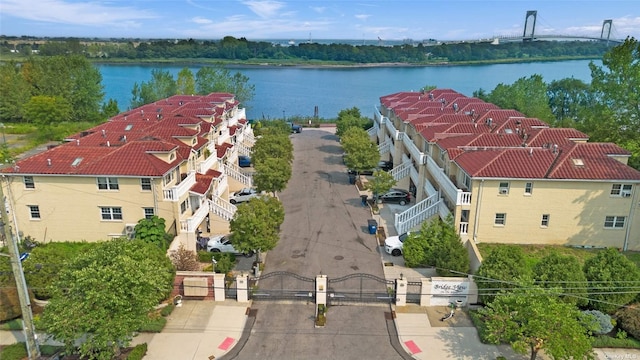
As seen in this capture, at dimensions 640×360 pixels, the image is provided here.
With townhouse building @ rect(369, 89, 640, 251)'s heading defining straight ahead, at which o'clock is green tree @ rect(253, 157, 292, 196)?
The green tree is roughly at 12 o'clock from the townhouse building.

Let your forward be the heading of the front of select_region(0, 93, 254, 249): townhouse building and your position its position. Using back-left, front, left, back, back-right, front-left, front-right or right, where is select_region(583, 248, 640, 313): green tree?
front-right

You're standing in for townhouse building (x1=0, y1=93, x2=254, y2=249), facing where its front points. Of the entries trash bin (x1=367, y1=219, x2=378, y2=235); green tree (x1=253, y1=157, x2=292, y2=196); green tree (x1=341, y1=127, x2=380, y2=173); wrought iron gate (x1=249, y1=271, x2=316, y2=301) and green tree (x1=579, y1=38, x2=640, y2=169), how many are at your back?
0

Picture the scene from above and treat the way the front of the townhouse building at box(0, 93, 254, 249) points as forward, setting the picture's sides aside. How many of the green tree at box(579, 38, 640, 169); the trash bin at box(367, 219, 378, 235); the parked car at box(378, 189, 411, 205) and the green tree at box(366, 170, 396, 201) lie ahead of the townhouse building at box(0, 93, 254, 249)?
4

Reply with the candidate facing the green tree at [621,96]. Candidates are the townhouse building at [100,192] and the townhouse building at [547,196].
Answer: the townhouse building at [100,192]

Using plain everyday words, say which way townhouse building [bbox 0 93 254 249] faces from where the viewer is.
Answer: facing to the right of the viewer

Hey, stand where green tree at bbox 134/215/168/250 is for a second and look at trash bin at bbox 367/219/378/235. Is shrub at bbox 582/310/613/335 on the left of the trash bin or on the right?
right

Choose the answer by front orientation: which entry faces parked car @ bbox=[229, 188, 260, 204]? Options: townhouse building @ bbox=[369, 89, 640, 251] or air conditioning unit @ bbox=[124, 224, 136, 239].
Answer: the townhouse building

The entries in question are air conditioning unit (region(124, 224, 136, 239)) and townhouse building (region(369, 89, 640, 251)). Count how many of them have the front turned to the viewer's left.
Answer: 1

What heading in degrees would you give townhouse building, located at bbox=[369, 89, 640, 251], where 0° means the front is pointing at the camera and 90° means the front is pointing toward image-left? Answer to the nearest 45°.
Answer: approximately 90°

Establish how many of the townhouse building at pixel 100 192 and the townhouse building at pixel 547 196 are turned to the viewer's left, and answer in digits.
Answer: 1

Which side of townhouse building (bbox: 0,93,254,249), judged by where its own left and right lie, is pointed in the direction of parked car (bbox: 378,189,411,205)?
front

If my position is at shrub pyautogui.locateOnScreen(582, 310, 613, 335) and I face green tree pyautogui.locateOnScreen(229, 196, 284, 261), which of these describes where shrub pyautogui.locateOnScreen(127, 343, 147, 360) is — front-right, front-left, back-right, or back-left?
front-left

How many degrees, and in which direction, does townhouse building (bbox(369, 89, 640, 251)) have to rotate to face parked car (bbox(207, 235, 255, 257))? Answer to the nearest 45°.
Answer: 0° — it already faces it

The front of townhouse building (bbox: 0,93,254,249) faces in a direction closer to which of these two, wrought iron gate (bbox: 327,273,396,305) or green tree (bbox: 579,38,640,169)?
the green tree

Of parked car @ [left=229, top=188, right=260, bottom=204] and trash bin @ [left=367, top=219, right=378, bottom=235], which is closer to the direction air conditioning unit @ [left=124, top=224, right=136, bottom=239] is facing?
the trash bin

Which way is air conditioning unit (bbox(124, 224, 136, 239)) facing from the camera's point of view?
toward the camera

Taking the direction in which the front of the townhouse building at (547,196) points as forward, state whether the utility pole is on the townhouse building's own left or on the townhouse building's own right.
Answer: on the townhouse building's own left

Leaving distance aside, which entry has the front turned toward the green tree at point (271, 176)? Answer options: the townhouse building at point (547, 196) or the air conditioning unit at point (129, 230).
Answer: the townhouse building

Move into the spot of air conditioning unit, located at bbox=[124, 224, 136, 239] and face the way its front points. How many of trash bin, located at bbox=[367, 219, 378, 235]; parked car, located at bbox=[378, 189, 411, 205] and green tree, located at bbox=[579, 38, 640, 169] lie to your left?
3

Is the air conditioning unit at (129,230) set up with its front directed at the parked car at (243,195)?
no
